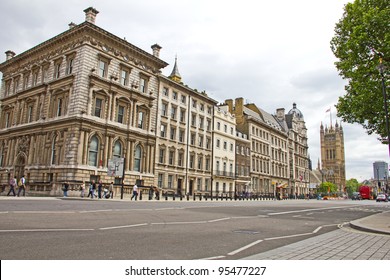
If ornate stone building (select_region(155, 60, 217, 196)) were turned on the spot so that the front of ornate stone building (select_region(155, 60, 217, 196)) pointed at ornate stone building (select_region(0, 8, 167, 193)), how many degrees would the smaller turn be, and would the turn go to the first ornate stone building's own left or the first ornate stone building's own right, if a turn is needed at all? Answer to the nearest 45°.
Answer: approximately 90° to the first ornate stone building's own right

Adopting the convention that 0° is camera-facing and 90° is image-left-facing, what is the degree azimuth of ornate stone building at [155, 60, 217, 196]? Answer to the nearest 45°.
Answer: approximately 315°

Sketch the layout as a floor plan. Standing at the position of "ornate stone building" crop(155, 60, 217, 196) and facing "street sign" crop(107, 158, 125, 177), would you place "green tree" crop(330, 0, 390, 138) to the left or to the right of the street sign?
left

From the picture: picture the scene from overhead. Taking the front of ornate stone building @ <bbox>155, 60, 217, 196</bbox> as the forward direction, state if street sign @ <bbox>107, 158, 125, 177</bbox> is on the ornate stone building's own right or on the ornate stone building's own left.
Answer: on the ornate stone building's own right

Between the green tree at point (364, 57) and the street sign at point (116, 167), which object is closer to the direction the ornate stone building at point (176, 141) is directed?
the green tree

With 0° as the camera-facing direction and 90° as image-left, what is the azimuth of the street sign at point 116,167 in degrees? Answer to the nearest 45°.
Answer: approximately 0°

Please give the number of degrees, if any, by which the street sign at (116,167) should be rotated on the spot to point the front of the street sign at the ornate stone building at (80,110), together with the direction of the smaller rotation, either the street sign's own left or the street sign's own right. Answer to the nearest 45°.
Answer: approximately 135° to the street sign's own right

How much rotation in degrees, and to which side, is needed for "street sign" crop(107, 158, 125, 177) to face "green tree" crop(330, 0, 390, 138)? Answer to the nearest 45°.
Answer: approximately 45° to its left

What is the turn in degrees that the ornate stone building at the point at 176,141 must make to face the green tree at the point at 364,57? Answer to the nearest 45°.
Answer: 0° — it already faces it

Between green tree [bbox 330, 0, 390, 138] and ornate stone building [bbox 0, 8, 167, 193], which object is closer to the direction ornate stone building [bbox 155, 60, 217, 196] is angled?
the green tree

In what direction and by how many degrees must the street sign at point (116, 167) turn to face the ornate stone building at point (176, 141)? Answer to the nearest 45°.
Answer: approximately 135° to its left
